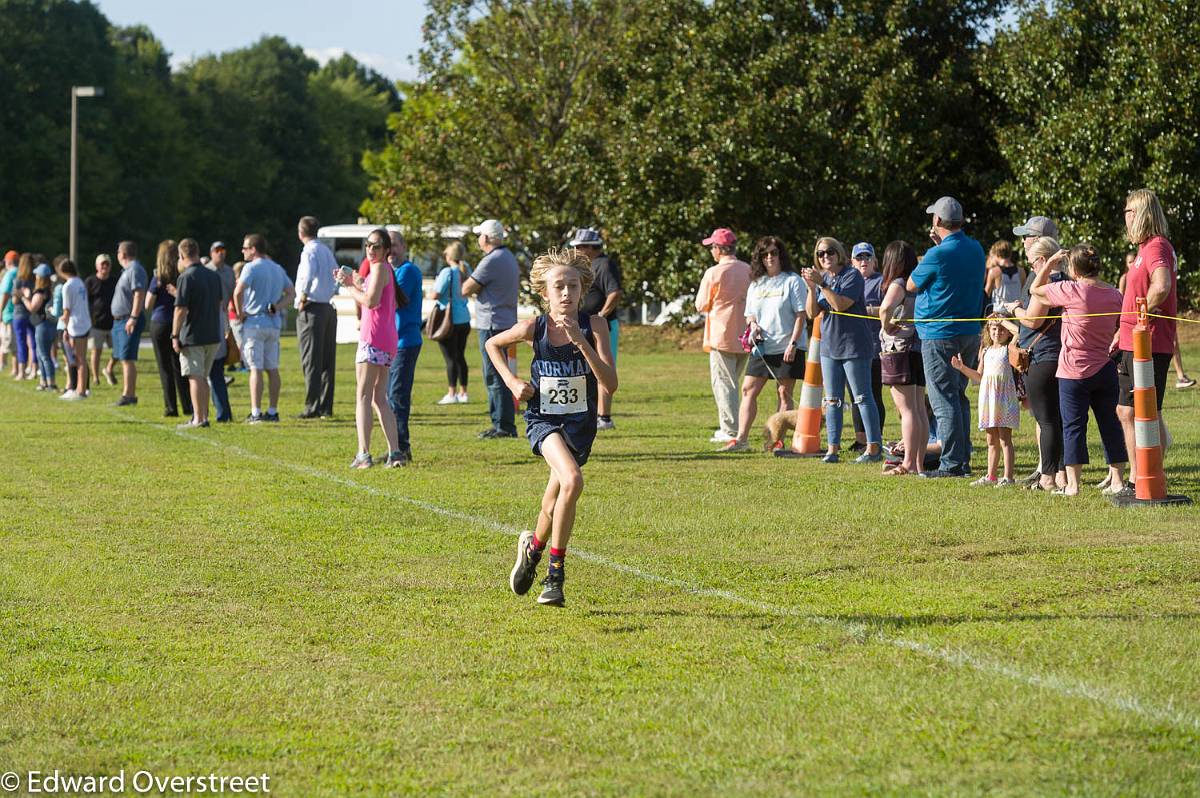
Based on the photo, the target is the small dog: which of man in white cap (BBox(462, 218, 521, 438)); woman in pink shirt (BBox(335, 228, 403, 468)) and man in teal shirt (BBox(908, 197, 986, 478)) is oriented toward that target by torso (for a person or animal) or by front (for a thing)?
the man in teal shirt

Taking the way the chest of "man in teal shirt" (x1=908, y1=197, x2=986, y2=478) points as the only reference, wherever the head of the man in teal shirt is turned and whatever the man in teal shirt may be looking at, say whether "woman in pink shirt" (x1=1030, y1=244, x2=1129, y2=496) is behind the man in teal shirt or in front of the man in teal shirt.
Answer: behind

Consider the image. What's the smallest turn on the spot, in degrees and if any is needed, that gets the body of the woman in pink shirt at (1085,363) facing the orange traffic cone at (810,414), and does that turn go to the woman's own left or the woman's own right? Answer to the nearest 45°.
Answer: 0° — they already face it

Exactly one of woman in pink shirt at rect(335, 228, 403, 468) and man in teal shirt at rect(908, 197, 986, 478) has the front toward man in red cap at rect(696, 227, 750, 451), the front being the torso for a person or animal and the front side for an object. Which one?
the man in teal shirt

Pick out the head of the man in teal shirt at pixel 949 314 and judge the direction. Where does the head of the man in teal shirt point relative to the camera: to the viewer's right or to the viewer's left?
to the viewer's left

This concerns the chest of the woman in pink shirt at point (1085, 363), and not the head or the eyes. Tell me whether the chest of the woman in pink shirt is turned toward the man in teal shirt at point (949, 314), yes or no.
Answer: yes

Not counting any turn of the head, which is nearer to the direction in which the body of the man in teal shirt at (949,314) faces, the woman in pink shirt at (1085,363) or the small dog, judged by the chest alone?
the small dog

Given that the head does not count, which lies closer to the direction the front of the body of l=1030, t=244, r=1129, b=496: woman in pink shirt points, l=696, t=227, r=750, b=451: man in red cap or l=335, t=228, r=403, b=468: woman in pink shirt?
the man in red cap

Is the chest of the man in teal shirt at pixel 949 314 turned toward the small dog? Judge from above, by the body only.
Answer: yes

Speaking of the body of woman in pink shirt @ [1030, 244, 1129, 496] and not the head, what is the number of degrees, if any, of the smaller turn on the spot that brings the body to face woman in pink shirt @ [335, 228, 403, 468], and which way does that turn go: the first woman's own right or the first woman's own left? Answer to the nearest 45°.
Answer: approximately 45° to the first woman's own left

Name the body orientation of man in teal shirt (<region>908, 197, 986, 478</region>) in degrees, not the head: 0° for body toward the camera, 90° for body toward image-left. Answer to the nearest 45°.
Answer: approximately 135°
